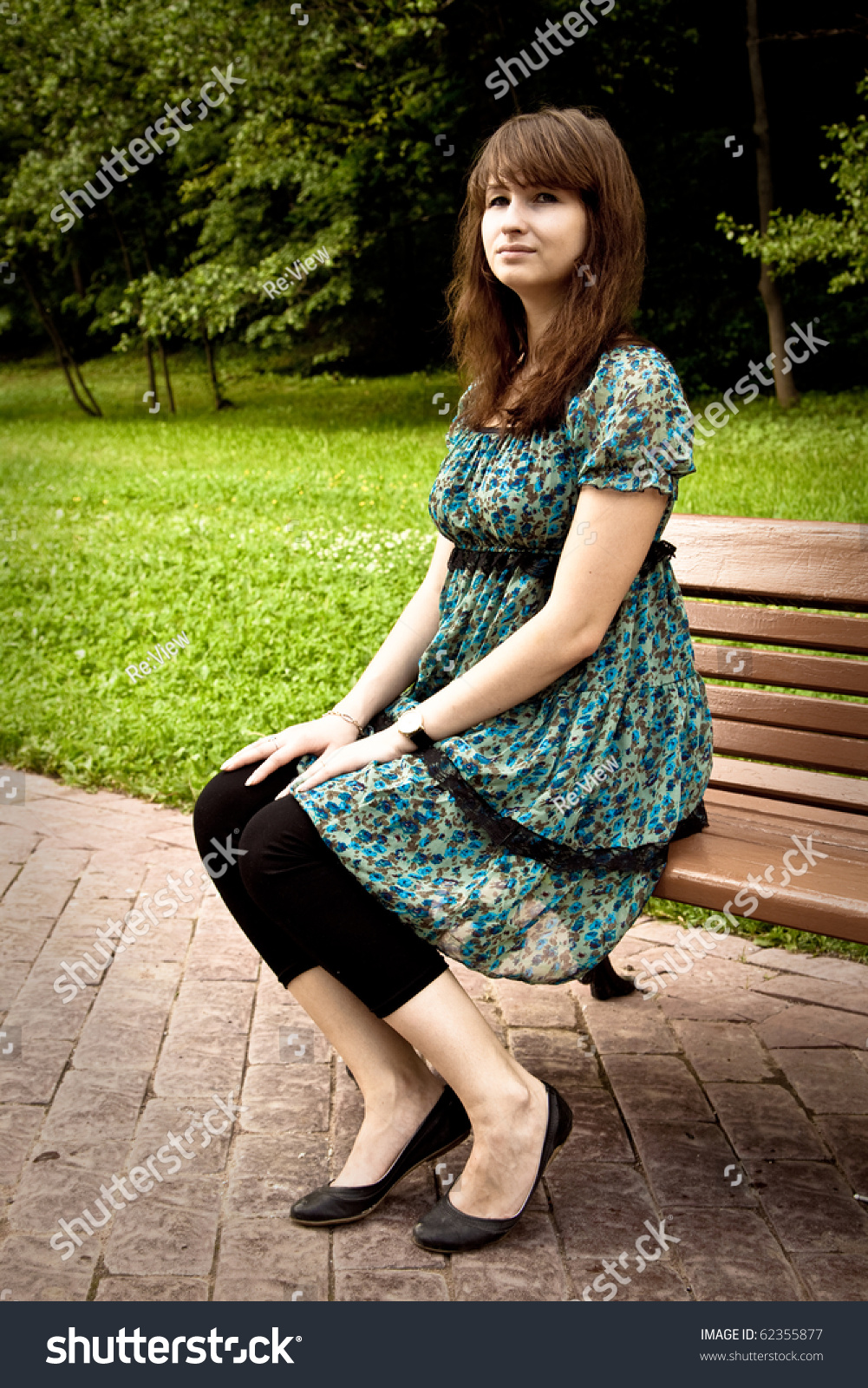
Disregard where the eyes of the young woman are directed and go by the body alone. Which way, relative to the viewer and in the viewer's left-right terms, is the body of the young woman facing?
facing the viewer and to the left of the viewer

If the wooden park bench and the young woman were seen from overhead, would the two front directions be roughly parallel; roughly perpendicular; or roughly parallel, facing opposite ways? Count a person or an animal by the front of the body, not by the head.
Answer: roughly parallel

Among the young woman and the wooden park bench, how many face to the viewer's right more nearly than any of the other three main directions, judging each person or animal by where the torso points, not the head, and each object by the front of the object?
0
